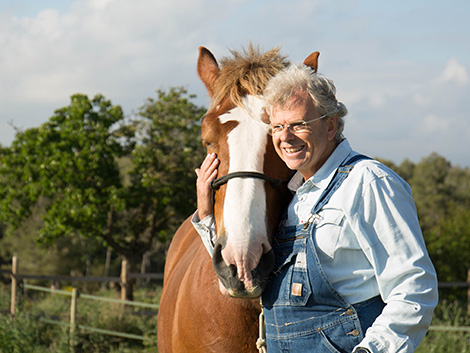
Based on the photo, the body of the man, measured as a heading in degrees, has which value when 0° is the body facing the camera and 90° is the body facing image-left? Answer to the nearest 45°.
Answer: approximately 45°

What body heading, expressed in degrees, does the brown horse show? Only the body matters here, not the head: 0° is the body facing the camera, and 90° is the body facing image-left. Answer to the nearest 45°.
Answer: approximately 0°
